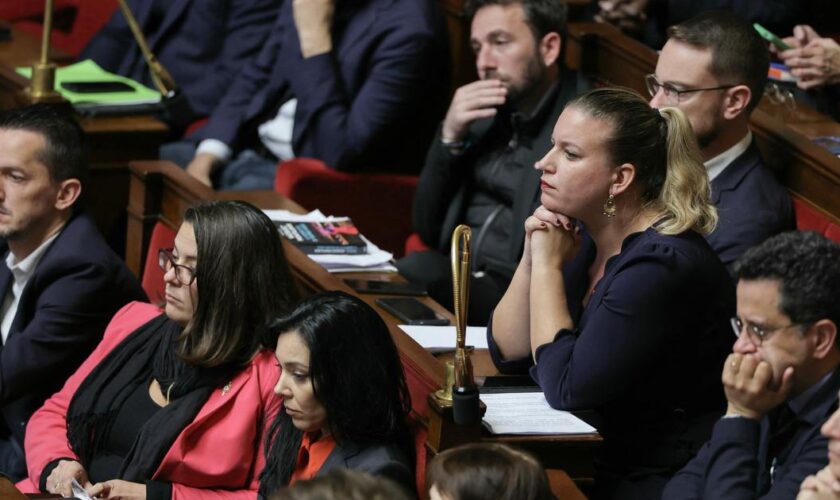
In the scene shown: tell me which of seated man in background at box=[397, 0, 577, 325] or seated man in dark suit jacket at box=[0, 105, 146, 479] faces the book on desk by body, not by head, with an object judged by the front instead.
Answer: seated man in background at box=[397, 0, 577, 325]

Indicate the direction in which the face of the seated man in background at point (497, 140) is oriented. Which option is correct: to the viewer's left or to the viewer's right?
to the viewer's left

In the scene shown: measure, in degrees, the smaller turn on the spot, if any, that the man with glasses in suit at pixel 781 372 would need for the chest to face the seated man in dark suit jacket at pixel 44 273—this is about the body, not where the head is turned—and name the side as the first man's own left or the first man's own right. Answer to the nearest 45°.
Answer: approximately 45° to the first man's own right

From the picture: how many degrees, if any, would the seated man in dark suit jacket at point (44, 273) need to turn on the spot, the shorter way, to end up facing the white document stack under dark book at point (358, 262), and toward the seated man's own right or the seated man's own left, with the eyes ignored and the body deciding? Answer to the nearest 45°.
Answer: approximately 135° to the seated man's own left

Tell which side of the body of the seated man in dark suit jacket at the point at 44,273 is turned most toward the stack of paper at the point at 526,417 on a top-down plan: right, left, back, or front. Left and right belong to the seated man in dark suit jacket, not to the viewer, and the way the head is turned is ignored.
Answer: left

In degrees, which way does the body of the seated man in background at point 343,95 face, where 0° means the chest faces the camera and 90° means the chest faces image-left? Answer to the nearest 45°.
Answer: approximately 45°

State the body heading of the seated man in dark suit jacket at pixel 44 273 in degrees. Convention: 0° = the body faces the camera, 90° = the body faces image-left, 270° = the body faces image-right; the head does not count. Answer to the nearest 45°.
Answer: approximately 45°
